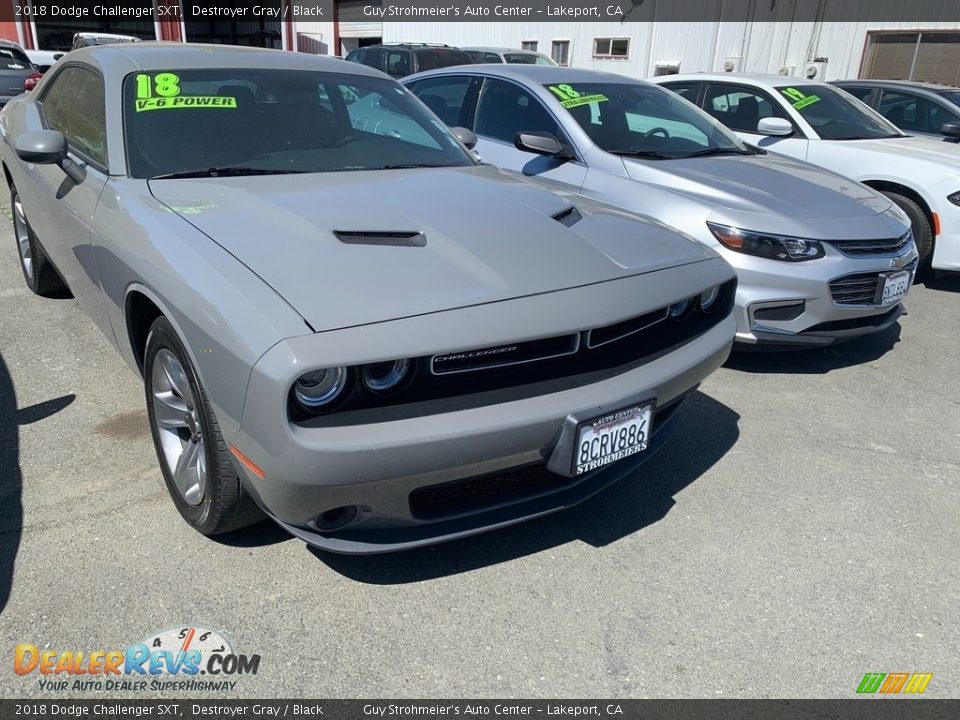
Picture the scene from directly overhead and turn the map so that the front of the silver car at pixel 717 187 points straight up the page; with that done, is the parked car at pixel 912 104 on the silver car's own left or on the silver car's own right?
on the silver car's own left

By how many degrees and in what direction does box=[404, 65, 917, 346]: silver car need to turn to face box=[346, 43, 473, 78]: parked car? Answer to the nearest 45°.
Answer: approximately 180°

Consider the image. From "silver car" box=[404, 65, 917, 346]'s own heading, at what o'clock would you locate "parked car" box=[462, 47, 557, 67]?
The parked car is roughly at 7 o'clock from the silver car.

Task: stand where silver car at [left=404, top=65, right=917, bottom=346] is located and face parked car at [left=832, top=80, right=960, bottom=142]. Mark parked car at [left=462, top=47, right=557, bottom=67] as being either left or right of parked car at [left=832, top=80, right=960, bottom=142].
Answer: left

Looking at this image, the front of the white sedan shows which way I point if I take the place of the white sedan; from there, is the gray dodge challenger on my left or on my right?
on my right

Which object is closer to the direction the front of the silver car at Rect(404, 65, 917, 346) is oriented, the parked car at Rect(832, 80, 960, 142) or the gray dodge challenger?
the gray dodge challenger

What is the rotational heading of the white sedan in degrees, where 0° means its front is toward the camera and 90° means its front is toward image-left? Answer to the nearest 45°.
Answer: approximately 315°

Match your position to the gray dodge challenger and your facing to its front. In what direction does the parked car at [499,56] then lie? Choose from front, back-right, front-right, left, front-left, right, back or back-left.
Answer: back-left

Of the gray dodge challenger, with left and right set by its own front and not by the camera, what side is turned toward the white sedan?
left

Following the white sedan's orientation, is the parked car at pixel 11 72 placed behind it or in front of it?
behind
